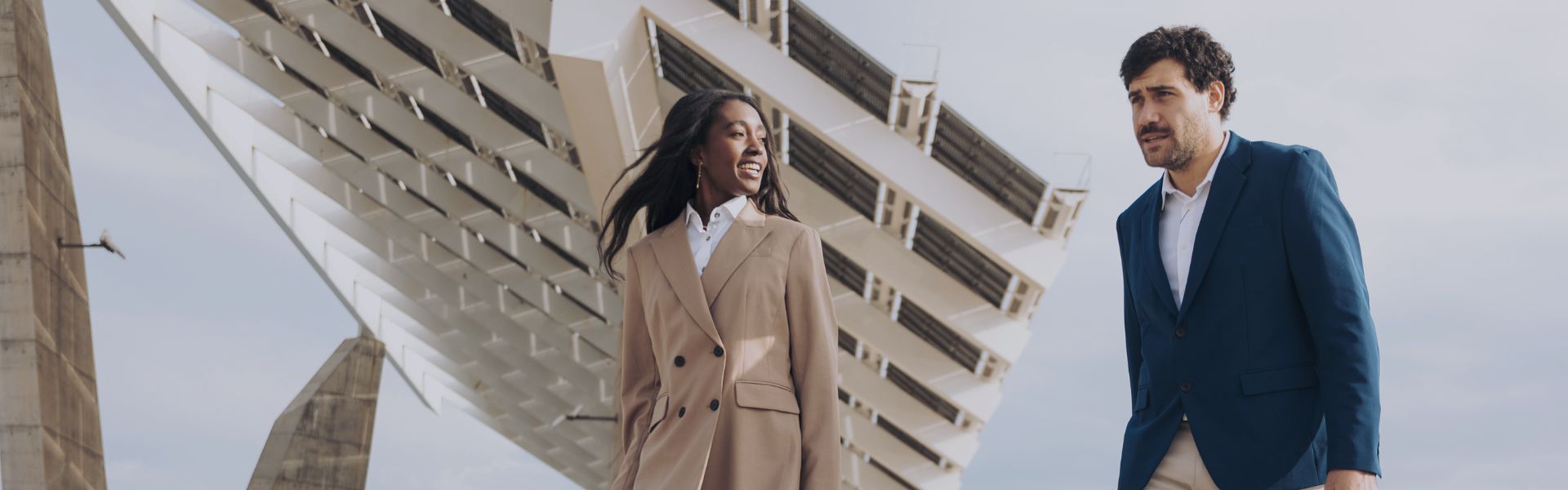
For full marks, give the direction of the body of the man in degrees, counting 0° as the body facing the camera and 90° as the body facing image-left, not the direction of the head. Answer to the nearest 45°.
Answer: approximately 45°

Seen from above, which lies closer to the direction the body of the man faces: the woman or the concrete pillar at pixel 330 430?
the woman

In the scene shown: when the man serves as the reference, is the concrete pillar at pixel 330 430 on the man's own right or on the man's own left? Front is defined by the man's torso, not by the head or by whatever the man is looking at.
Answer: on the man's own right

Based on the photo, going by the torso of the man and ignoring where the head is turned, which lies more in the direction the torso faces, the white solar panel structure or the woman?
the woman

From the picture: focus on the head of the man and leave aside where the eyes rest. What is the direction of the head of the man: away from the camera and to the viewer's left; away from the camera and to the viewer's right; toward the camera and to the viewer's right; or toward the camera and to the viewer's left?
toward the camera and to the viewer's left

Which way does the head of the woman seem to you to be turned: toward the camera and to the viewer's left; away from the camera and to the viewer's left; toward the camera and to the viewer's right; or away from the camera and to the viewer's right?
toward the camera and to the viewer's right

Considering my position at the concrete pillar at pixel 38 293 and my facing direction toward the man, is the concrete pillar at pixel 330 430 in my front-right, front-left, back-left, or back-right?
back-left
